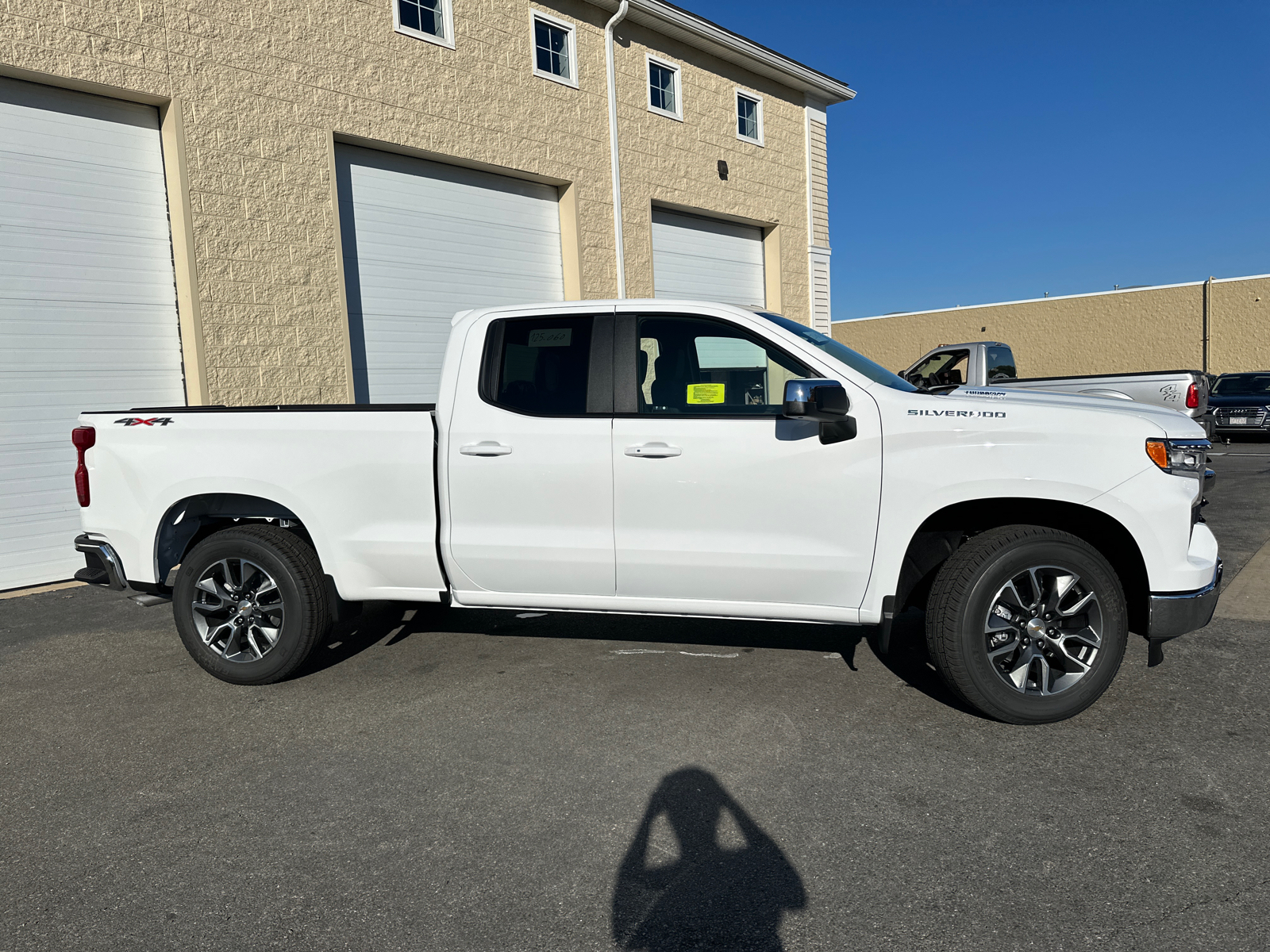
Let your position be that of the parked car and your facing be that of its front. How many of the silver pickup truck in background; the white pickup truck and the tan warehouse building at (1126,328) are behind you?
1

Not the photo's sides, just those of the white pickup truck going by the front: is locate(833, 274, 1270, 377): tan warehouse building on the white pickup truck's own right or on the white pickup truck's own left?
on the white pickup truck's own left

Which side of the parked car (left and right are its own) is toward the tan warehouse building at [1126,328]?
back

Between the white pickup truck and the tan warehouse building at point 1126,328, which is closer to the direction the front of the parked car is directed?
the white pickup truck

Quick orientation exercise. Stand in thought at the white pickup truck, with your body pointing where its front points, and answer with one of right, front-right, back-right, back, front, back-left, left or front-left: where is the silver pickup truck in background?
front-left

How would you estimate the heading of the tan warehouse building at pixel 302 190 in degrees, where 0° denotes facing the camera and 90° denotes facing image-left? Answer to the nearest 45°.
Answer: approximately 315°

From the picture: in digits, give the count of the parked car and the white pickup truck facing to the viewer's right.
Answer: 1

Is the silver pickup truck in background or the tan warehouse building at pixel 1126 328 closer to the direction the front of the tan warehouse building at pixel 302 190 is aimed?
the silver pickup truck in background

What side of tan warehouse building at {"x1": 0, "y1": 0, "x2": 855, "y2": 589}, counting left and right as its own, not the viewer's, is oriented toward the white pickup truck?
front

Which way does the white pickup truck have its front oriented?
to the viewer's right

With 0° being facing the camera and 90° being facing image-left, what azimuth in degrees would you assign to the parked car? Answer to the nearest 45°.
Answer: approximately 0°

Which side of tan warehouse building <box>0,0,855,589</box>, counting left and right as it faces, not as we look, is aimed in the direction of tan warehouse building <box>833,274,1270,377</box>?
left

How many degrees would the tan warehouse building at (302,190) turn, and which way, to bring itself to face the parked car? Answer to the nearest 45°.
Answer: approximately 45° to its left
